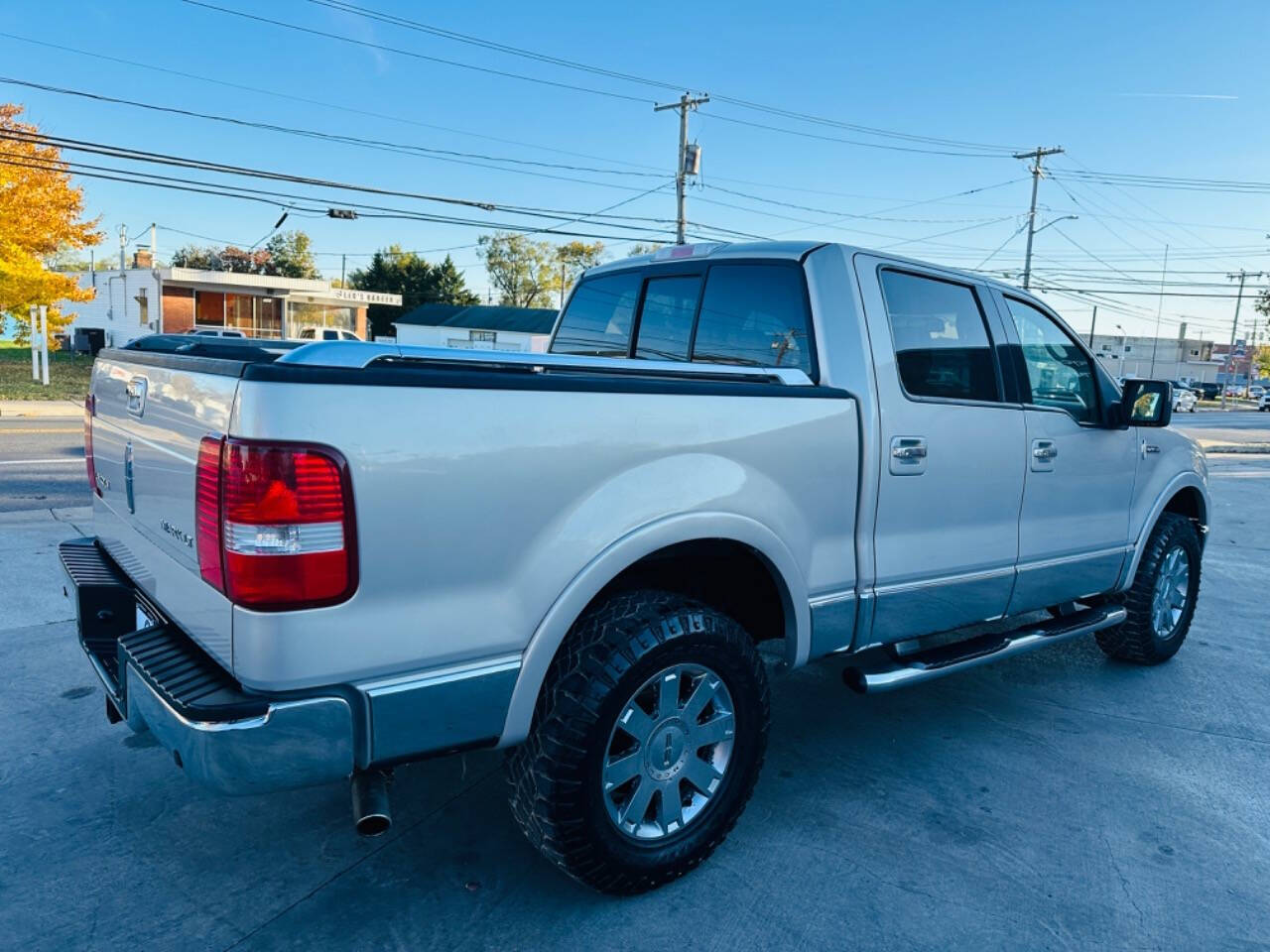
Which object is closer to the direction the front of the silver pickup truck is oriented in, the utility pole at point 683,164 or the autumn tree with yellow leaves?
the utility pole

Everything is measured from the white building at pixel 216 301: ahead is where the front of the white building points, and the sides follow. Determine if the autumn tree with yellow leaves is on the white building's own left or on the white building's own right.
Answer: on the white building's own right

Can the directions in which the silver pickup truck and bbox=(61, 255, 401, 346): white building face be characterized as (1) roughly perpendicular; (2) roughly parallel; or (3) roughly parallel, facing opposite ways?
roughly perpendicular

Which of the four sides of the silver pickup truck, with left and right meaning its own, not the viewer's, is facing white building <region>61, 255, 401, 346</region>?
left

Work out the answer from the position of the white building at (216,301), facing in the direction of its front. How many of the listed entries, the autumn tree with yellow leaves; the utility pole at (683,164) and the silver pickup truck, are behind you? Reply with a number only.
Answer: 0

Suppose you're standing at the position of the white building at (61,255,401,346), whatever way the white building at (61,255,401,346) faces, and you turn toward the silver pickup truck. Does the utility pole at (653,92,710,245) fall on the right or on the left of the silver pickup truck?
left

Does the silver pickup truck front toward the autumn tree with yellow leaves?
no

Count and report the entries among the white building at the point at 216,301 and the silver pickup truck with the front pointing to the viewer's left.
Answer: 0

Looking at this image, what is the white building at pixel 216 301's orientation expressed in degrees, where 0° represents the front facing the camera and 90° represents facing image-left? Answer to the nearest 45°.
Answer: approximately 315°

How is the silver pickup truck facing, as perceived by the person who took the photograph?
facing away from the viewer and to the right of the viewer
